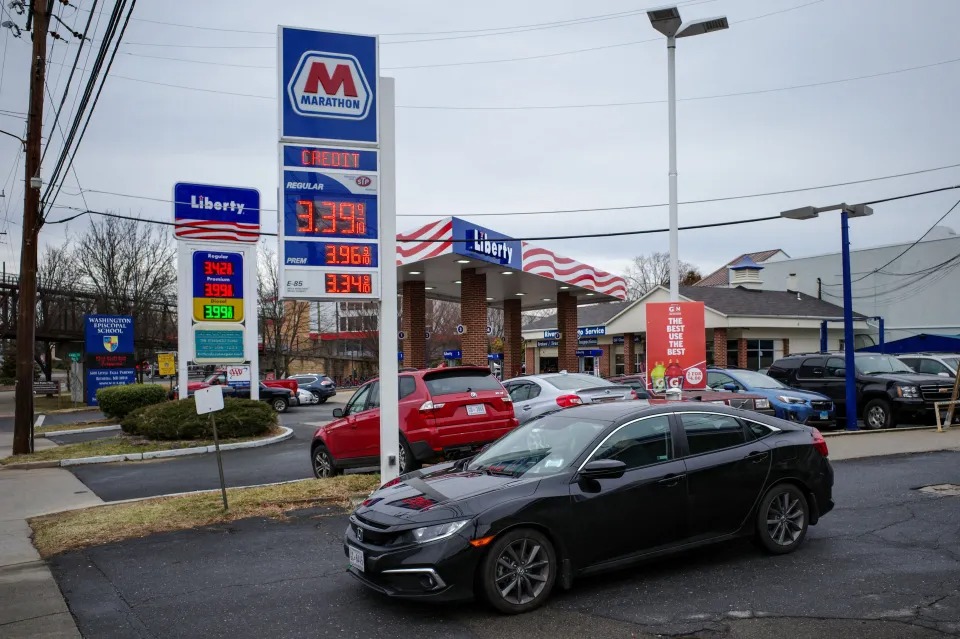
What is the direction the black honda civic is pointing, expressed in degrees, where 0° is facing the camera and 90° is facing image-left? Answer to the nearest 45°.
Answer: approximately 45°

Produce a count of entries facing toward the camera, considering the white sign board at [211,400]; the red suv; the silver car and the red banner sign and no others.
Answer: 2

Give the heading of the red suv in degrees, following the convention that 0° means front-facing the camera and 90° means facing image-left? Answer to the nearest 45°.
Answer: approximately 135°

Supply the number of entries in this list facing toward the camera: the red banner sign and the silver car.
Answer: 1

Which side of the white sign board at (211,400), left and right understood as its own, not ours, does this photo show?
front

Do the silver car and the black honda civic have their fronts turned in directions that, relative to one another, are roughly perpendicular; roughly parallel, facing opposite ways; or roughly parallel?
roughly perpendicular

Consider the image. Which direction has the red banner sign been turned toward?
toward the camera

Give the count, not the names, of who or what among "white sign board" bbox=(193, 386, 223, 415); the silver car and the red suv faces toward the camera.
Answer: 1

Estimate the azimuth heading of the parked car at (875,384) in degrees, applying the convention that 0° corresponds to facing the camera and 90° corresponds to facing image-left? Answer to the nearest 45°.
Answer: approximately 315°

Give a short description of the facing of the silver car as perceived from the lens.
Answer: facing away from the viewer and to the left of the viewer

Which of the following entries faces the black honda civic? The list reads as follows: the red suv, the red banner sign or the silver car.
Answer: the red banner sign

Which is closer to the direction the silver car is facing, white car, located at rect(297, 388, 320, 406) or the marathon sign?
the white car

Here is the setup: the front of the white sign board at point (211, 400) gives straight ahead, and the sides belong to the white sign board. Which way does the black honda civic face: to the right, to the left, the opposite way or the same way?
to the right

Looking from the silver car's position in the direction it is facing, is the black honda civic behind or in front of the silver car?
behind

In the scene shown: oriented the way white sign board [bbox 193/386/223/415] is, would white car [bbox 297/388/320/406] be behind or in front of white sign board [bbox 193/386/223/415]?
behind

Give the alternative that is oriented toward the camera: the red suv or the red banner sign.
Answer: the red banner sign
